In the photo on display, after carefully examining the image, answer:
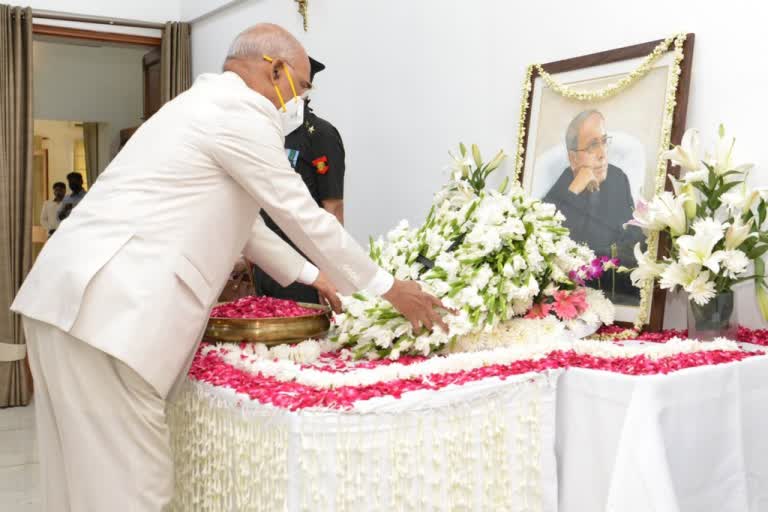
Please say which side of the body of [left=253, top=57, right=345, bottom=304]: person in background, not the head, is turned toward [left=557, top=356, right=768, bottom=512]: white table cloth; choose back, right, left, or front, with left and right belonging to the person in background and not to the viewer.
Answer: left

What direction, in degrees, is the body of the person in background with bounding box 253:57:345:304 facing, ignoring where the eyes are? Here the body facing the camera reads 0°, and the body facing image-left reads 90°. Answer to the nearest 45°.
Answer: approximately 45°

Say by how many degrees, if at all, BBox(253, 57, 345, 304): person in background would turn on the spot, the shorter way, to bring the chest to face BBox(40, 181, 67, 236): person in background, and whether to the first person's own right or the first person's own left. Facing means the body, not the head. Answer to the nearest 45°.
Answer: approximately 90° to the first person's own right

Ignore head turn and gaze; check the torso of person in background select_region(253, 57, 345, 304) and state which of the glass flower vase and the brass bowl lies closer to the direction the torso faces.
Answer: the brass bowl

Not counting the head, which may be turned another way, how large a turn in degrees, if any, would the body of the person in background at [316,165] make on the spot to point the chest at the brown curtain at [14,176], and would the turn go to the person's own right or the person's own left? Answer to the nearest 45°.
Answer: approximately 90° to the person's own right

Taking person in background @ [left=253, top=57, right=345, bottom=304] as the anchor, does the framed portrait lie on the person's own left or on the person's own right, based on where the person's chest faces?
on the person's own left

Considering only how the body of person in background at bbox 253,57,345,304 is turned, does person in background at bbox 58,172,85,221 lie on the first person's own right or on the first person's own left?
on the first person's own right

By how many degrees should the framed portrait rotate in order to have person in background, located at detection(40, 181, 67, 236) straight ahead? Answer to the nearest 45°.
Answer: approximately 90° to its right
